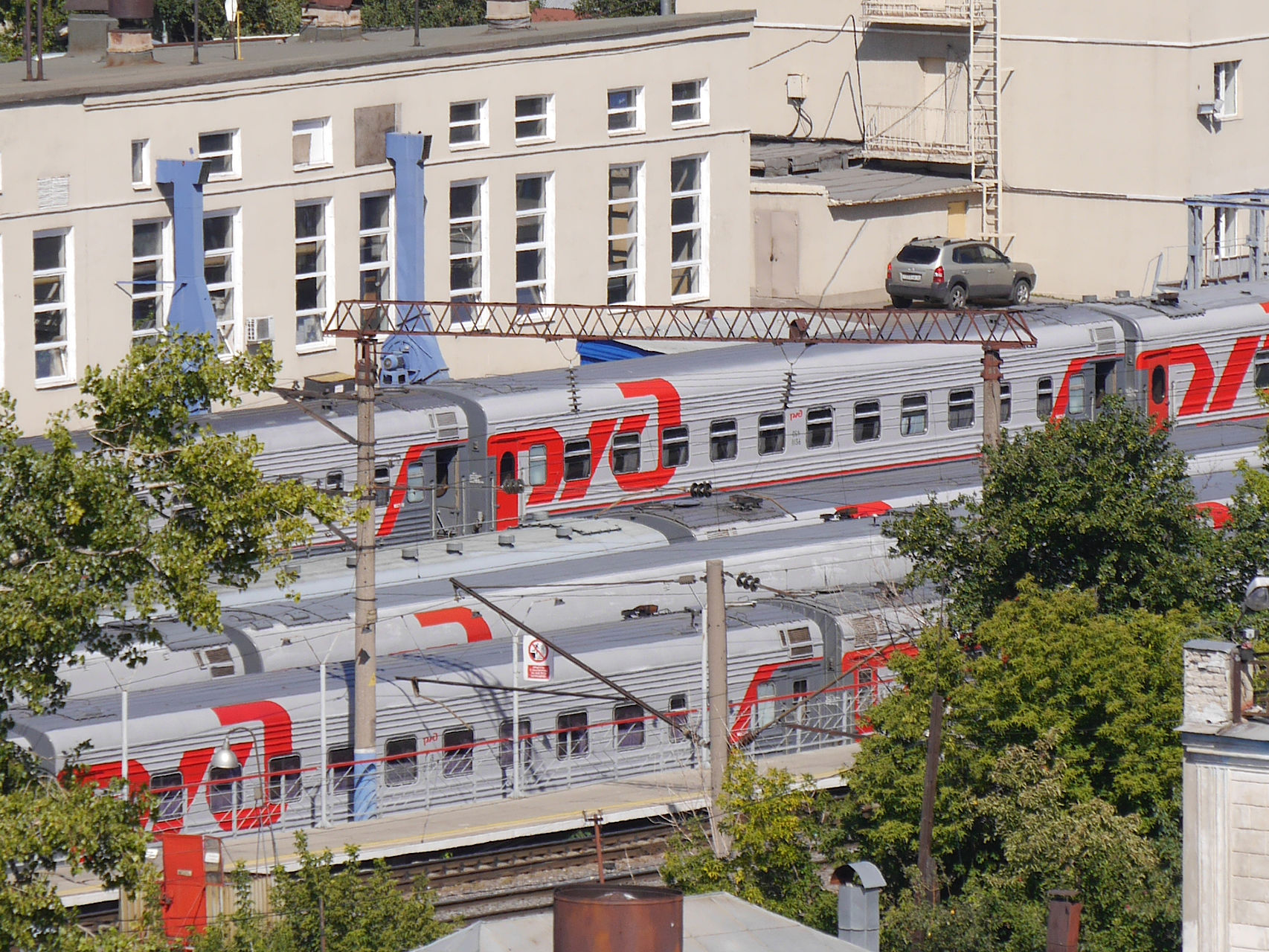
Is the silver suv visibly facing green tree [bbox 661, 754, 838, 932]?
no

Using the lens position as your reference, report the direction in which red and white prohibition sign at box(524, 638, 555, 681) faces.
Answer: facing the viewer

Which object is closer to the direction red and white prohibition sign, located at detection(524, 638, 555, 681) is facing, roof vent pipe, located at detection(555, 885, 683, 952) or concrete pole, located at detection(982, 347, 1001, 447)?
the roof vent pipe

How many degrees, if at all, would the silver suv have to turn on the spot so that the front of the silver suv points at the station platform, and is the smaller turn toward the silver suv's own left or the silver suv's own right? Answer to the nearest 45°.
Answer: approximately 135° to the silver suv's own right

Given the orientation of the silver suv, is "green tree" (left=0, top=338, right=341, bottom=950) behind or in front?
behind

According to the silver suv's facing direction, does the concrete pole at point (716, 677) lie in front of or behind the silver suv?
behind

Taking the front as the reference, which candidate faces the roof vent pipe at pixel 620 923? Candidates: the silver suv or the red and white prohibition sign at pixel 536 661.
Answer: the red and white prohibition sign

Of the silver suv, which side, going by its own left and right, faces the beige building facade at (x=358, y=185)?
back

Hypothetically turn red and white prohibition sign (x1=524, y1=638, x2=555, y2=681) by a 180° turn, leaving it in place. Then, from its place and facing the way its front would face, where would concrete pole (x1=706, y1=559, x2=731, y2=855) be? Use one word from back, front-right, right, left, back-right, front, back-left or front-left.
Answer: back-right

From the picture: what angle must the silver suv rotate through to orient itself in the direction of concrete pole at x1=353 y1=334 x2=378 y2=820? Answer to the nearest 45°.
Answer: approximately 135° to its right

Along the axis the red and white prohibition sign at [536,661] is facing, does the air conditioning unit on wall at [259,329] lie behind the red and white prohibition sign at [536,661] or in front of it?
behind

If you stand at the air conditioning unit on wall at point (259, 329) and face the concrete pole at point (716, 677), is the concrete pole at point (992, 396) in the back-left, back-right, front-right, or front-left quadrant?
front-left

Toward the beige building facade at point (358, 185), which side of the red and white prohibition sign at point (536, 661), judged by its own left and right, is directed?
back

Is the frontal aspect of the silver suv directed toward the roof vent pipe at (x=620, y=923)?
no

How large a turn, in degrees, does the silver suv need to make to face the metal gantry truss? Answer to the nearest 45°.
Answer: approximately 180°

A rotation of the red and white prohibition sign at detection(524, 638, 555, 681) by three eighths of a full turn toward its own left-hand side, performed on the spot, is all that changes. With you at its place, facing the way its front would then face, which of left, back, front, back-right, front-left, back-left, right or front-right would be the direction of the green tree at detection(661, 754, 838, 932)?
right

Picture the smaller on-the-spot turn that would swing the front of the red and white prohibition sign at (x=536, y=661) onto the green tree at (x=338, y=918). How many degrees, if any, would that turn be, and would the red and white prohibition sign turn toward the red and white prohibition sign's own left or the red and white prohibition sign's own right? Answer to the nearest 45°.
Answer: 0° — it already faces it

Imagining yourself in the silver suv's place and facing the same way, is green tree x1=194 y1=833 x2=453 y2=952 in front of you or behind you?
behind

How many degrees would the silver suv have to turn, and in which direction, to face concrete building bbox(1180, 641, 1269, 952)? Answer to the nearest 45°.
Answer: approximately 135° to its right

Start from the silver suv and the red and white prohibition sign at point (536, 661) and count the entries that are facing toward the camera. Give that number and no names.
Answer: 1

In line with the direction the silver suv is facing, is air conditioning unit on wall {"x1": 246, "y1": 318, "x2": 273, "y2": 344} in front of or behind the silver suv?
behind

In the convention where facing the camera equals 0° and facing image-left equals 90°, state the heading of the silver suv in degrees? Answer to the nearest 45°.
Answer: approximately 225°

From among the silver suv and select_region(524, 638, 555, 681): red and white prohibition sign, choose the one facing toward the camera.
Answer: the red and white prohibition sign
